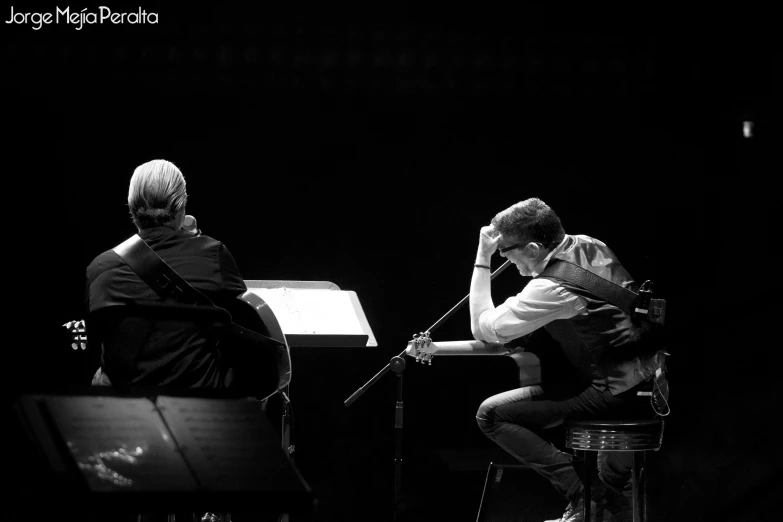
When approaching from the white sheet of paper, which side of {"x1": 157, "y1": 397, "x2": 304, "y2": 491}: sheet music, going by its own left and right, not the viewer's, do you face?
back

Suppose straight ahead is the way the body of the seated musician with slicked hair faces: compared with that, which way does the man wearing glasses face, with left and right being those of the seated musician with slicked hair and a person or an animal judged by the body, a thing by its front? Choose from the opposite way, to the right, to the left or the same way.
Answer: to the left

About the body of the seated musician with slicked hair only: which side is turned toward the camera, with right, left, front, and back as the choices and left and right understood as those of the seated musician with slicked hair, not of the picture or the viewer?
back

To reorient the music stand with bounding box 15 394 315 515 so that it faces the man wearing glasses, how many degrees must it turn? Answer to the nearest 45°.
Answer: approximately 135° to its left

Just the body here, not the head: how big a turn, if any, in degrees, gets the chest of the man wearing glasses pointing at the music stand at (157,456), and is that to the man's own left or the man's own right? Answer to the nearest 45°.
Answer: approximately 45° to the man's own left

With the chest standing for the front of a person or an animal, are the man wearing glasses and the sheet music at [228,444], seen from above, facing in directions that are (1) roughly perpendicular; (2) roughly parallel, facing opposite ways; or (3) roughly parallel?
roughly perpendicular

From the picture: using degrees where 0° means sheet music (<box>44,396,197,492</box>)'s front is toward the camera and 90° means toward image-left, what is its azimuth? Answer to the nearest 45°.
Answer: approximately 0°

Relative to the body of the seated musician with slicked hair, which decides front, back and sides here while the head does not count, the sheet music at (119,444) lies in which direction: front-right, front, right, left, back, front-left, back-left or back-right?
back

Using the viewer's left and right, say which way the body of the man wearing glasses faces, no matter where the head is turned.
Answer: facing to the left of the viewer

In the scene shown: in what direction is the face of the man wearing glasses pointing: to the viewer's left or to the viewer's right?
to the viewer's left
